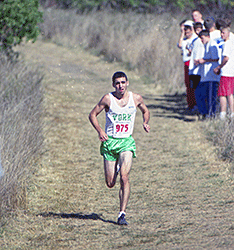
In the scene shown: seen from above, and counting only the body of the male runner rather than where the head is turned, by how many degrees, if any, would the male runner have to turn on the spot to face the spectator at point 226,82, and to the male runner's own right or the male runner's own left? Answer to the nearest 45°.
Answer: approximately 135° to the male runner's own left

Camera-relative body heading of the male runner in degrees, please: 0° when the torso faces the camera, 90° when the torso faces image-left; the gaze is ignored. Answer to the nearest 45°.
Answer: approximately 0°

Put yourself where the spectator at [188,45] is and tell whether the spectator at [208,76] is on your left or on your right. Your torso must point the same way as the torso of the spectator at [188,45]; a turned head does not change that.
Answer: on your left

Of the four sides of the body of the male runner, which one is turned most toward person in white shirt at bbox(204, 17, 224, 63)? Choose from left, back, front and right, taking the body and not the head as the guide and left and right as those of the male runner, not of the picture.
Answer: back

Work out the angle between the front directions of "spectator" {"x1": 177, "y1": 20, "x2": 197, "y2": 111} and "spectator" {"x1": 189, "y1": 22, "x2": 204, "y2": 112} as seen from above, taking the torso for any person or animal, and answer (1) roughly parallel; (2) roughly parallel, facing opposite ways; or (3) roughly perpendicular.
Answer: roughly parallel

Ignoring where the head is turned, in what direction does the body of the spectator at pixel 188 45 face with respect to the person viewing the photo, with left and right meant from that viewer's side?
facing the viewer and to the left of the viewer

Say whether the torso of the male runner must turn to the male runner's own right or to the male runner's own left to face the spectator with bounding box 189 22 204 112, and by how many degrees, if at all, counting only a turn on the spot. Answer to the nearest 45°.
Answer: approximately 180°

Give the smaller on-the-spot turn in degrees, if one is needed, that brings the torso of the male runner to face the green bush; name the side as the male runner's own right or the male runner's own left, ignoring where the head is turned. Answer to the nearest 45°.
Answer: approximately 180°

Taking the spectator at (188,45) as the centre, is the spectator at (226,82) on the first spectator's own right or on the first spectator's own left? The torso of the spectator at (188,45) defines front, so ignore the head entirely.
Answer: on the first spectator's own left

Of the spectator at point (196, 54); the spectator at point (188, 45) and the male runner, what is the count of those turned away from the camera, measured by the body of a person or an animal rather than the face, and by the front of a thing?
0

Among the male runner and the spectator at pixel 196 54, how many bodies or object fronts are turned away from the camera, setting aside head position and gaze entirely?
0

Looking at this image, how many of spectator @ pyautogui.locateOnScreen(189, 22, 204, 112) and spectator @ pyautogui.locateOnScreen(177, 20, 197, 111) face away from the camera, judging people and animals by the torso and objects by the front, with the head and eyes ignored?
0
